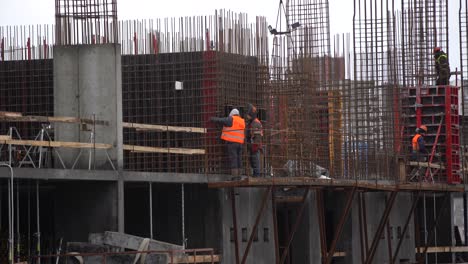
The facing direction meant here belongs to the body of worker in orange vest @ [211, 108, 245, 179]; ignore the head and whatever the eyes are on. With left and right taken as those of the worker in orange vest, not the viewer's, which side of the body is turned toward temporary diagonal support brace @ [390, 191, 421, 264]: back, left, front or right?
right

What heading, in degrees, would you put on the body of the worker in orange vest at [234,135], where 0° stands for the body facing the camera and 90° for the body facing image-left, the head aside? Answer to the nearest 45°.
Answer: approximately 135°

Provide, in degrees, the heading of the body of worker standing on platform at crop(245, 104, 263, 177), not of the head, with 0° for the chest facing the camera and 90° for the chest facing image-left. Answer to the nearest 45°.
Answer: approximately 90°
